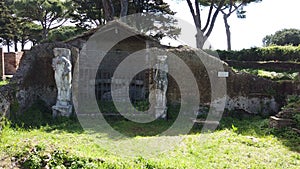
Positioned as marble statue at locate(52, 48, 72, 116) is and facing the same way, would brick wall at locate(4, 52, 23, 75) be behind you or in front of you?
behind

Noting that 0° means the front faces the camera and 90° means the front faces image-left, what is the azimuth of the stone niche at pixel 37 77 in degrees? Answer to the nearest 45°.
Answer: approximately 0°

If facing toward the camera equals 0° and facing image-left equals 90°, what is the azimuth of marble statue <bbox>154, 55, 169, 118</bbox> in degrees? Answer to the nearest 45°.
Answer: approximately 0°

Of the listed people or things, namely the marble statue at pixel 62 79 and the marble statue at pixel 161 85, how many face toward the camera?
2

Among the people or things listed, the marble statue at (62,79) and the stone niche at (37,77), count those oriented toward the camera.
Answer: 2

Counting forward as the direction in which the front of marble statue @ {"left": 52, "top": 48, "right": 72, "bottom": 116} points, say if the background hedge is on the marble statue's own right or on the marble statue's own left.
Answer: on the marble statue's own left

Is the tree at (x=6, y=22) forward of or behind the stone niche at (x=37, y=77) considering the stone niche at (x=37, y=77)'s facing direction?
behind
